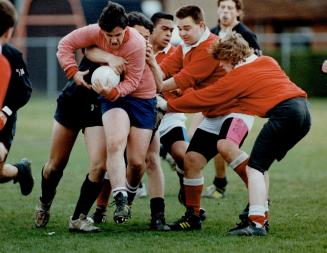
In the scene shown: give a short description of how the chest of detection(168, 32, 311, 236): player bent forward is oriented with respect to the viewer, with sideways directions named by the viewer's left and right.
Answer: facing to the left of the viewer
